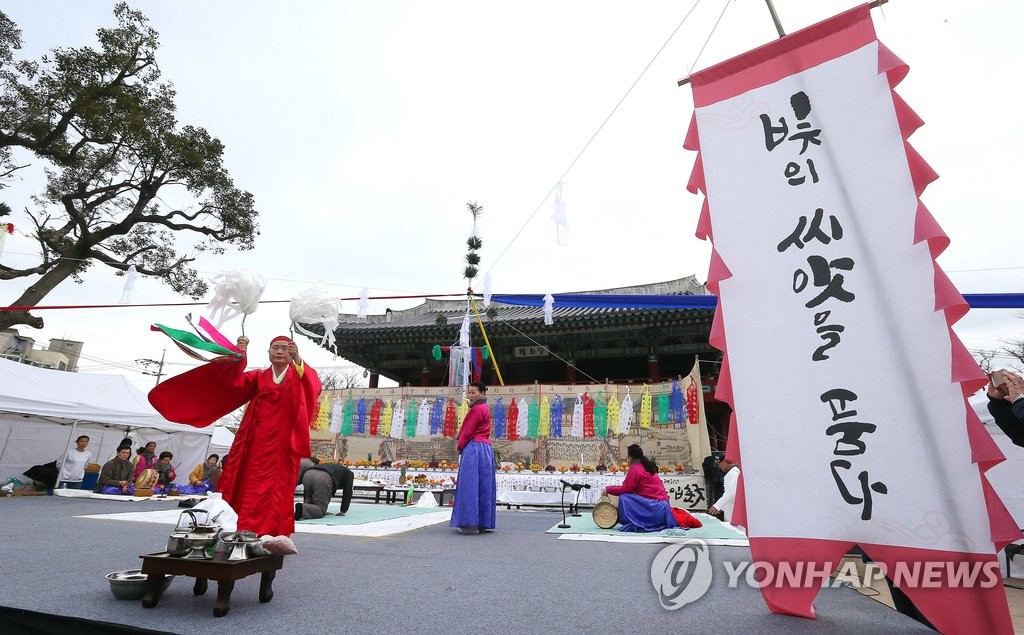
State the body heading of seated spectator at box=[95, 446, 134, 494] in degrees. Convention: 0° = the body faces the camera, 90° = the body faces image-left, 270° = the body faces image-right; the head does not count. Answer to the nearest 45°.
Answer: approximately 315°

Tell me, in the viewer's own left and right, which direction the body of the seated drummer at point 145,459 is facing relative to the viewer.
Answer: facing the viewer and to the right of the viewer

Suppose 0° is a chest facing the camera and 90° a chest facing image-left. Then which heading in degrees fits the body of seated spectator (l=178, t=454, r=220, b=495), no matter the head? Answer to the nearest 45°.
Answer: approximately 315°

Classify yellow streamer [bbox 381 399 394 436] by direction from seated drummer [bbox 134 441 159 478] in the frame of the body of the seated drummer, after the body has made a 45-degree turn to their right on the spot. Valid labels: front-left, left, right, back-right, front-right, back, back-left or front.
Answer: left

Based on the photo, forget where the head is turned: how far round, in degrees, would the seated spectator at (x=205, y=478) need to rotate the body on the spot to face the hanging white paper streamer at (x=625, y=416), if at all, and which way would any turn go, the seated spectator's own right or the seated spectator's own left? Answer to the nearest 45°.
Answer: approximately 90° to the seated spectator's own left

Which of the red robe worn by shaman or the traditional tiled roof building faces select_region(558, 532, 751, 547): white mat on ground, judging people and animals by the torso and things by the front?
the traditional tiled roof building

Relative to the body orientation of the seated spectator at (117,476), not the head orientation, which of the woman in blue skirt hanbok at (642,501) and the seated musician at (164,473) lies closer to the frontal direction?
the woman in blue skirt hanbok

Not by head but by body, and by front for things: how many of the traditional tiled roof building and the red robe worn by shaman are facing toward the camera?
2

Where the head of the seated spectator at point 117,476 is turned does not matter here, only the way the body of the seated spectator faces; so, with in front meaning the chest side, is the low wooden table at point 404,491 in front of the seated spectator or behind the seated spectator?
in front

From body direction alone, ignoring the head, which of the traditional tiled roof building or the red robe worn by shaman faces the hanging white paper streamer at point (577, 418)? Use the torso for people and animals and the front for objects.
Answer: the traditional tiled roof building

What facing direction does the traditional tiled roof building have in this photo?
toward the camera

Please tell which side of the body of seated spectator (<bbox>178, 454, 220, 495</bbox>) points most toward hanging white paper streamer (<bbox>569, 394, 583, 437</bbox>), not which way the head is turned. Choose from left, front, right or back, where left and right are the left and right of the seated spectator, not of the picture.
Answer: front

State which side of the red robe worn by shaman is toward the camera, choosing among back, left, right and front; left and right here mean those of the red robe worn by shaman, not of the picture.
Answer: front

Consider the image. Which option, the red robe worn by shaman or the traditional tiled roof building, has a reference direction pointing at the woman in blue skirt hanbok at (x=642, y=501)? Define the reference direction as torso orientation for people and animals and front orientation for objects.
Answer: the traditional tiled roof building

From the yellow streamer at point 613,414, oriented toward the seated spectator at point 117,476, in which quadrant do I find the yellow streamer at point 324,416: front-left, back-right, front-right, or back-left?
front-right

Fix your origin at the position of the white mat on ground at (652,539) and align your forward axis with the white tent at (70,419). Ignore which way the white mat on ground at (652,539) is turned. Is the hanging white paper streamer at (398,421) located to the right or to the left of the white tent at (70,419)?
right
